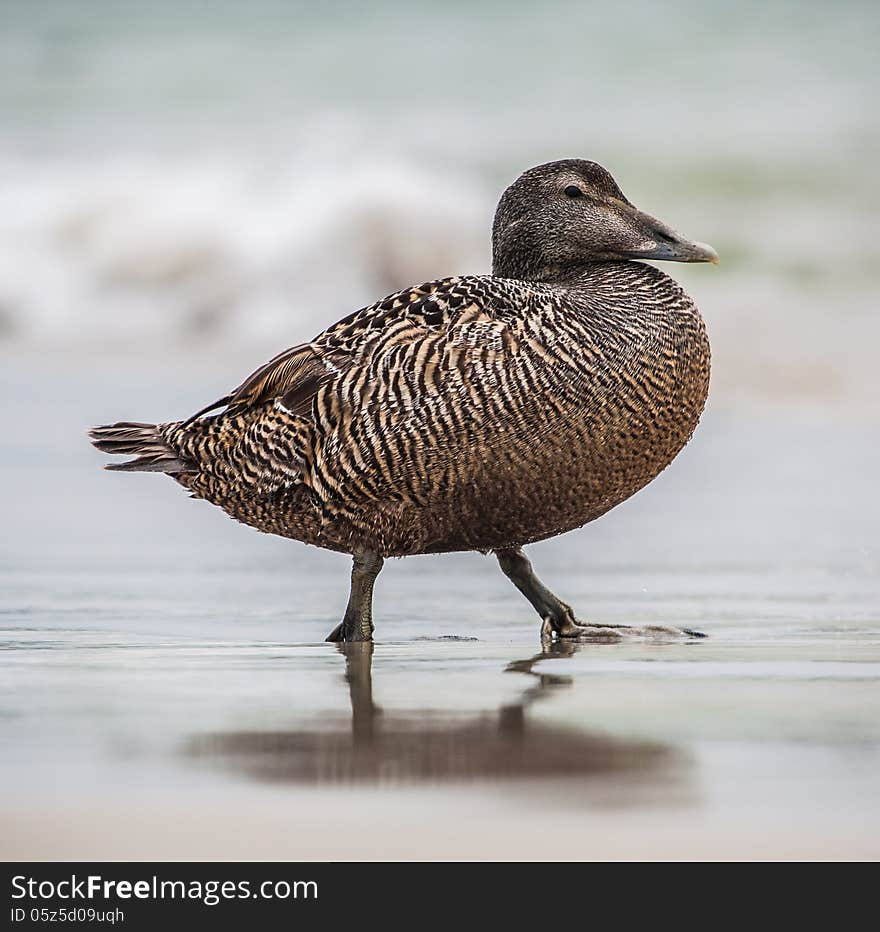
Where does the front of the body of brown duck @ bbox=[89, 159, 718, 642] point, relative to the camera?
to the viewer's right
